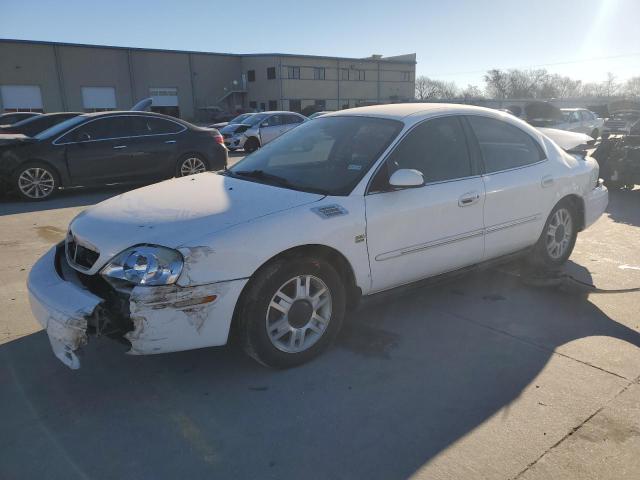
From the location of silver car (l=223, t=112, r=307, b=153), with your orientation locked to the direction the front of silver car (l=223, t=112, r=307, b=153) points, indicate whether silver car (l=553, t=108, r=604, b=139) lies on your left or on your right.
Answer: on your left

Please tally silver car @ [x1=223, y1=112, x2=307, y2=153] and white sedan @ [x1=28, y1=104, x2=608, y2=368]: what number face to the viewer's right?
0

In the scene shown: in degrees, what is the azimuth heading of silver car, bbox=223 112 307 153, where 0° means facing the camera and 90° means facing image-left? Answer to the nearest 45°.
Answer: approximately 45°

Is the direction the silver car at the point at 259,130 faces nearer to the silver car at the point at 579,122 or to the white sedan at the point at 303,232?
the white sedan

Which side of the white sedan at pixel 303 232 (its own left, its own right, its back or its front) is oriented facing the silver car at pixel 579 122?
back

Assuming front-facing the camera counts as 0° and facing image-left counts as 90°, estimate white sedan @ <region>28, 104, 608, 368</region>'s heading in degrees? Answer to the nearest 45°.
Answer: approximately 45°

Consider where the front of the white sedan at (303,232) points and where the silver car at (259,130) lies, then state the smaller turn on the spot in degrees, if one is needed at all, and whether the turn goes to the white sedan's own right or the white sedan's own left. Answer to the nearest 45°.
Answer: approximately 135° to the white sedan's own right

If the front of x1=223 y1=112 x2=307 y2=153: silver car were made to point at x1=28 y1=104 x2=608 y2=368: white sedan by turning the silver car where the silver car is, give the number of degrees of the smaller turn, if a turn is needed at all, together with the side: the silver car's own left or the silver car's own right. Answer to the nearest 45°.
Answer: approximately 45° to the silver car's own left
